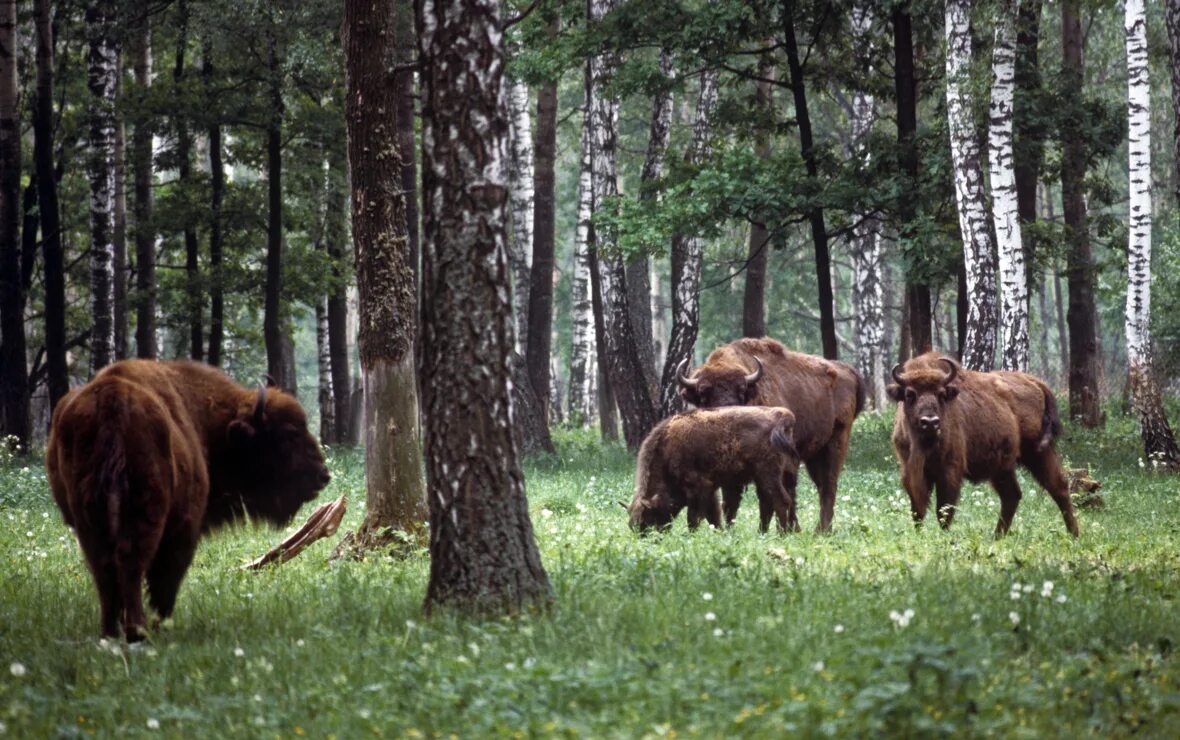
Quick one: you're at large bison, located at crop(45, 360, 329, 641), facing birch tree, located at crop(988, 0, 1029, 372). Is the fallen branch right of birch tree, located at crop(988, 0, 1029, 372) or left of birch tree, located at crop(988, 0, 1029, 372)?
left

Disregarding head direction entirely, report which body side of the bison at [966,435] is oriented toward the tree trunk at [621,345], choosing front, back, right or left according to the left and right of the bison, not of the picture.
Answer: right

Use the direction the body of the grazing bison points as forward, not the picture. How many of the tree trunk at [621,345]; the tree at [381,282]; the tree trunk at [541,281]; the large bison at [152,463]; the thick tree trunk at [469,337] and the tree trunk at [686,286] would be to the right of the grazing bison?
3

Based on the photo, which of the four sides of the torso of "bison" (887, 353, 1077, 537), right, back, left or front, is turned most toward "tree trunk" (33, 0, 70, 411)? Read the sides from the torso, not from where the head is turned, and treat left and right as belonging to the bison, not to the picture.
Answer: right

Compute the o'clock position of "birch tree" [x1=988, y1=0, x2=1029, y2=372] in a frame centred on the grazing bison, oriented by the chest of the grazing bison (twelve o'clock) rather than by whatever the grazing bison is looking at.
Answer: The birch tree is roughly at 4 o'clock from the grazing bison.

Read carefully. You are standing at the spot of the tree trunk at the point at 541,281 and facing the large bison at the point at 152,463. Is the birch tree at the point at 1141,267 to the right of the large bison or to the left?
left

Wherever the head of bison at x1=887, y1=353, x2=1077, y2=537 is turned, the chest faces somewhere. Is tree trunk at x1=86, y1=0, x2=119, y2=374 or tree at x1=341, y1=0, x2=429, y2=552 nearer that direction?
the tree

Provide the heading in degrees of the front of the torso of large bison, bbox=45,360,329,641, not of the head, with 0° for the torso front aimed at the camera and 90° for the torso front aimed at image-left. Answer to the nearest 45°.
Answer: approximately 225°

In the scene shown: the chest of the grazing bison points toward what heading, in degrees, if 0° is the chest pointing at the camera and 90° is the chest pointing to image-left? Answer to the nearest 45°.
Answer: approximately 90°

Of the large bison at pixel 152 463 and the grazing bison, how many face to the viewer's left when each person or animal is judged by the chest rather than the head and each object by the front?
1

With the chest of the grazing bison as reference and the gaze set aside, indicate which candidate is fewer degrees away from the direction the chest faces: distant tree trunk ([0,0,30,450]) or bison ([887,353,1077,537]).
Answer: the distant tree trunk

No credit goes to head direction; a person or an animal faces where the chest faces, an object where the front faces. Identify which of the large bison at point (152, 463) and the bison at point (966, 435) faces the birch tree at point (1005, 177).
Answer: the large bison

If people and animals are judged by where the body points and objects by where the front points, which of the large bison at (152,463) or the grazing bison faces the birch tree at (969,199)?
the large bison

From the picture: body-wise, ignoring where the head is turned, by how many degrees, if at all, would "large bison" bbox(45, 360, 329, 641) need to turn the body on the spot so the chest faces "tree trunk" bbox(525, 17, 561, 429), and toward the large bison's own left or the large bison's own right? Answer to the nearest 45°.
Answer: approximately 45° to the large bison's own left
